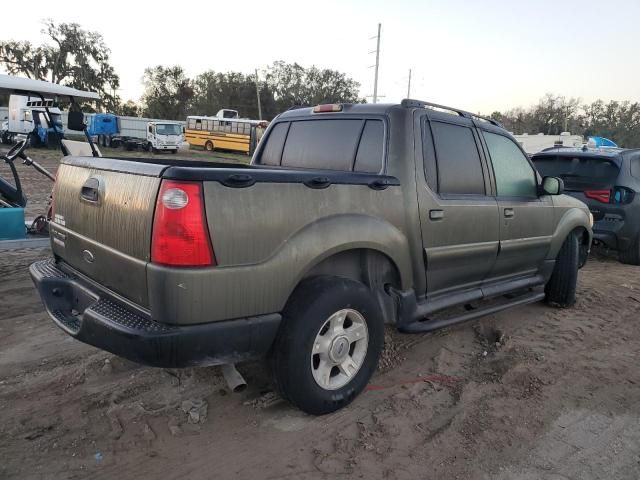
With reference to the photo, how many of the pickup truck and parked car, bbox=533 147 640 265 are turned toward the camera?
0

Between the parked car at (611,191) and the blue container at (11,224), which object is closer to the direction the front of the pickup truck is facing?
the parked car

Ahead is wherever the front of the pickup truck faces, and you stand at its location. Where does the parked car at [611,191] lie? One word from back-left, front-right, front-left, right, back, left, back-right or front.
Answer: front

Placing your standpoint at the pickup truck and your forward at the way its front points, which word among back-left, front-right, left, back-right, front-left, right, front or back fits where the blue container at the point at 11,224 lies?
left

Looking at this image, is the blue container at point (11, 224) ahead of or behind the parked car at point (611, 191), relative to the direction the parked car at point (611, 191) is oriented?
behind

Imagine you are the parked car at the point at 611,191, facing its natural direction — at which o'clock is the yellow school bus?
The yellow school bus is roughly at 9 o'clock from the parked car.

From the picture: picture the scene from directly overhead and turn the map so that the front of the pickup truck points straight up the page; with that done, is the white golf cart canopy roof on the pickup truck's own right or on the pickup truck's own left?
on the pickup truck's own left
